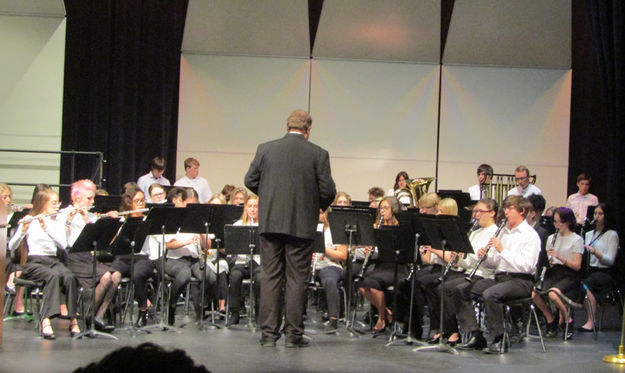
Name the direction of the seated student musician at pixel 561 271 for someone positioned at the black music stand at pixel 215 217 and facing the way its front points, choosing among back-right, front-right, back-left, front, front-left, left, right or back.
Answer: right

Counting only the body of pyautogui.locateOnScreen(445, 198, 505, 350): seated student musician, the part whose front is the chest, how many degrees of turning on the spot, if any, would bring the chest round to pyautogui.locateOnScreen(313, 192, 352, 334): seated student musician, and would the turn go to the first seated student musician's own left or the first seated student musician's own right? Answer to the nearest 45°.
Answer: approximately 45° to the first seated student musician's own right

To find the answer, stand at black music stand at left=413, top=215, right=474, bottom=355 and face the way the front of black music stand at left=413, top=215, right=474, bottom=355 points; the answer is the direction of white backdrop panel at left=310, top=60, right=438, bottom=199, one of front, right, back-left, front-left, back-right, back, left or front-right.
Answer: front-left

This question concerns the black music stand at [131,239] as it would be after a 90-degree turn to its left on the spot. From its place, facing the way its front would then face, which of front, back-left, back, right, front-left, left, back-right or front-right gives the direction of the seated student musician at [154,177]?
back-right

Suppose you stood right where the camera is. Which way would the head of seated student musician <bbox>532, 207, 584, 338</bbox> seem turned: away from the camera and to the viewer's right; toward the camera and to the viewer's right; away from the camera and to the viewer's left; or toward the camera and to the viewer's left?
toward the camera and to the viewer's left

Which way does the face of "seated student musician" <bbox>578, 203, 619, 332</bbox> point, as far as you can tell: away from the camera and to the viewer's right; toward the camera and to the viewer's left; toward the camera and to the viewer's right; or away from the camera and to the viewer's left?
toward the camera and to the viewer's left

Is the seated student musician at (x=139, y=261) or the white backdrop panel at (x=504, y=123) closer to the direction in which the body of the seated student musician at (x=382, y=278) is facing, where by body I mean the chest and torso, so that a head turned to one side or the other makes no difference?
the seated student musician

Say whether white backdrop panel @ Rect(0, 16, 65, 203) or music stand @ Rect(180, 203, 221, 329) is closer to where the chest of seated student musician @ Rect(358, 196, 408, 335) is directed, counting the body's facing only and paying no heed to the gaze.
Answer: the music stand

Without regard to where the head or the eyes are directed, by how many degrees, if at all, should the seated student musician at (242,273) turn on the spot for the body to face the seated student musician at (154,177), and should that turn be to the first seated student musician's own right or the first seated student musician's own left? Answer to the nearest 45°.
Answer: approximately 180°

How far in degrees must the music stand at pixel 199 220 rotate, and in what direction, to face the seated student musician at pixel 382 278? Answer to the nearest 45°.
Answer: approximately 135° to its right

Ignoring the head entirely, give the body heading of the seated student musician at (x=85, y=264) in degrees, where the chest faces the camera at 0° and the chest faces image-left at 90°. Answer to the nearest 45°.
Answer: approximately 315°

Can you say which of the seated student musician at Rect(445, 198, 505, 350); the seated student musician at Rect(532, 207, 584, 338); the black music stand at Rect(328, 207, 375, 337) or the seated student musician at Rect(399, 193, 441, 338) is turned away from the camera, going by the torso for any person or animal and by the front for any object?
the black music stand

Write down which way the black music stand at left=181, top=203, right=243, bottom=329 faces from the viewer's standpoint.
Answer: facing away from the viewer

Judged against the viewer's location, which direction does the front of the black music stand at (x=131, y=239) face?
facing away from the viewer and to the left of the viewer

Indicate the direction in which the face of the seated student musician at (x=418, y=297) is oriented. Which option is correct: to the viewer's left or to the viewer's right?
to the viewer's left
